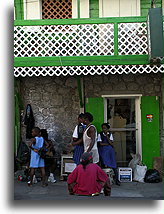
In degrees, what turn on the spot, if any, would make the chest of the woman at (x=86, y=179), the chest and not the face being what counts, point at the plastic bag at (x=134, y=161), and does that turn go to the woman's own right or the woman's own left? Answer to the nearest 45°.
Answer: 0° — they already face it

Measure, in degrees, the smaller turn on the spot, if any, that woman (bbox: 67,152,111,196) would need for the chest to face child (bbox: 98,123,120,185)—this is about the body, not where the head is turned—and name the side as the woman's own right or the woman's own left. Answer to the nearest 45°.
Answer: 0° — they already face them

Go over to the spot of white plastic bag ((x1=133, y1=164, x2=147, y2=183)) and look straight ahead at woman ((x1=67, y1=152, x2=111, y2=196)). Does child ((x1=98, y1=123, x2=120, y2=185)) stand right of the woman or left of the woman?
right

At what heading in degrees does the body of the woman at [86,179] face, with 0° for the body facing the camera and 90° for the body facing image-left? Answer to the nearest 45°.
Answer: approximately 180°
